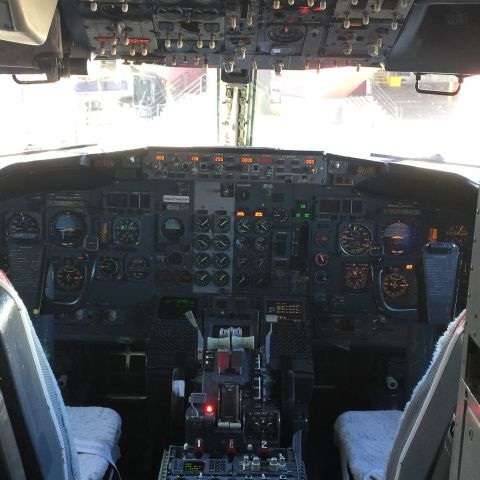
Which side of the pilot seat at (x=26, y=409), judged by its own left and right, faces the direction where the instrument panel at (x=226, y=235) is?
front

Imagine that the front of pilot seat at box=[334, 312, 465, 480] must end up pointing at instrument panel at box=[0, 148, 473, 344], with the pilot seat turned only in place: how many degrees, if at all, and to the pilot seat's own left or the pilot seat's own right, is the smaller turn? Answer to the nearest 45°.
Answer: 0° — it already faces it

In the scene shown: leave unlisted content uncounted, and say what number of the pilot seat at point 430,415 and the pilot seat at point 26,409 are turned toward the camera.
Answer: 0

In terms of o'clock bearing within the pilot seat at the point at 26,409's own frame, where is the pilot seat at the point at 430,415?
the pilot seat at the point at 430,415 is roughly at 2 o'clock from the pilot seat at the point at 26,409.

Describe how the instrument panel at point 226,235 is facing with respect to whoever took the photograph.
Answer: facing the viewer

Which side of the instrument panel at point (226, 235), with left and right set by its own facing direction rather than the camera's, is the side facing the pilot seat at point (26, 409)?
front

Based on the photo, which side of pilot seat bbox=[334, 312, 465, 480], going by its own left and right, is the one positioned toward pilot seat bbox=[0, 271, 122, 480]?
left

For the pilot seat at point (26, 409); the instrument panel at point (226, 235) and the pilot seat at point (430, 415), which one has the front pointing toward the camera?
the instrument panel

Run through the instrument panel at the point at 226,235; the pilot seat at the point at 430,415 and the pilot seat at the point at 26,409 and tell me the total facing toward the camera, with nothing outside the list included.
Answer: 1

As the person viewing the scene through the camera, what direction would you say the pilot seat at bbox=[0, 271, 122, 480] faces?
facing away from the viewer and to the right of the viewer

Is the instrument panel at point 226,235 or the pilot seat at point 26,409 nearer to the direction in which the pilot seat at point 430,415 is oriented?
the instrument panel

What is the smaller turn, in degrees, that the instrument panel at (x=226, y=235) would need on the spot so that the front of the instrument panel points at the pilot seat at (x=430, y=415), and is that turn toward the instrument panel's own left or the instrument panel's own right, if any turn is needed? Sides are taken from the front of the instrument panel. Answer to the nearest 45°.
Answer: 0° — it already faces it

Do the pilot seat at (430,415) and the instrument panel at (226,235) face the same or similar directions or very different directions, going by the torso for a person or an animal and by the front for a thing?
very different directions

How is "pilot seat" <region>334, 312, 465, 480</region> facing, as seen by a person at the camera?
facing away from the viewer and to the left of the viewer
